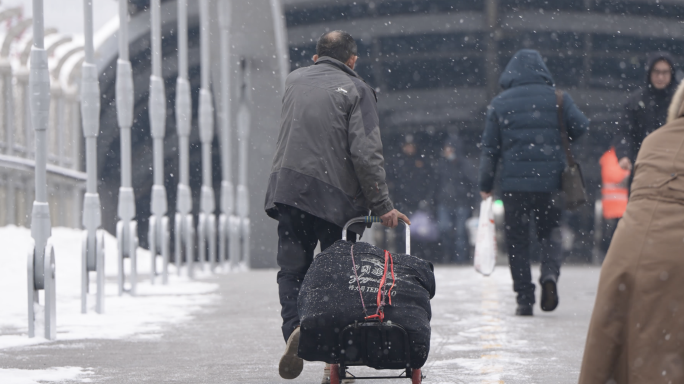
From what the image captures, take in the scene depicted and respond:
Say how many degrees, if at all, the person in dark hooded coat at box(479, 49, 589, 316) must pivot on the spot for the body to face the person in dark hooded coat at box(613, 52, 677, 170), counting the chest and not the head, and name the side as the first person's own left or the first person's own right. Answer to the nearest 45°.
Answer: approximately 90° to the first person's own right

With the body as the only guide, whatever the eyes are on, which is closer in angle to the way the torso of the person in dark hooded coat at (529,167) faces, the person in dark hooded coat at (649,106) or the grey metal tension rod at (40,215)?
the person in dark hooded coat

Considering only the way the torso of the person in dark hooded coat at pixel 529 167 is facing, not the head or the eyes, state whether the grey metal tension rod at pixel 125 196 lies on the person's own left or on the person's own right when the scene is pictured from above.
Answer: on the person's own left

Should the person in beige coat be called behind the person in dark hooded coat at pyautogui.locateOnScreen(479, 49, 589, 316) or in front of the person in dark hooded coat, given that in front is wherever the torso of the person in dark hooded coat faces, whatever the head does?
behind

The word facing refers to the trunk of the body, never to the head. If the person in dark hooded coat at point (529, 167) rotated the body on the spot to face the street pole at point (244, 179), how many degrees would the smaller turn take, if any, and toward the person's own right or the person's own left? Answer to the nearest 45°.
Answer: approximately 45° to the person's own left

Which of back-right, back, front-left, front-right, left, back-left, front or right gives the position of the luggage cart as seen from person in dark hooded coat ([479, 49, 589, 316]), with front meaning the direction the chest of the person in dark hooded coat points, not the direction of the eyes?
back

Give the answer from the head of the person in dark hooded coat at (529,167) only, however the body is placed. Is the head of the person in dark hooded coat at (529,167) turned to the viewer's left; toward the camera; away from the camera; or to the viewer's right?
away from the camera

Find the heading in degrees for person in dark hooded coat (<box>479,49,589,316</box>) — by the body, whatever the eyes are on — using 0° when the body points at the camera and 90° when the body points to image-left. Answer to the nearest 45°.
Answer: approximately 180°

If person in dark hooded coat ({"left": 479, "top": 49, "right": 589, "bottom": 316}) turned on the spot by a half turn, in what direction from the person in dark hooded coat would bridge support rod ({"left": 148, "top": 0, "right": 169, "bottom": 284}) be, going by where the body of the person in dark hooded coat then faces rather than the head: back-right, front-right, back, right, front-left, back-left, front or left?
back-right

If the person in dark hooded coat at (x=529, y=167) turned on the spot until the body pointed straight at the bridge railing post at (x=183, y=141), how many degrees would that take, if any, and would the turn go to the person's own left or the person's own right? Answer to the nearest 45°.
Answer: approximately 45° to the person's own left

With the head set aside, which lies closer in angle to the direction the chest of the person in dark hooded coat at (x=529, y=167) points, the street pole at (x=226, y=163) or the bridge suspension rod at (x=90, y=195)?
the street pole

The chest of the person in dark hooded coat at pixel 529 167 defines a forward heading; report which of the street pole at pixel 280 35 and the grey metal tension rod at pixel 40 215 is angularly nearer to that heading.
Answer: the street pole

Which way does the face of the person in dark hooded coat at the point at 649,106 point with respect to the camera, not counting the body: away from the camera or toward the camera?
toward the camera
